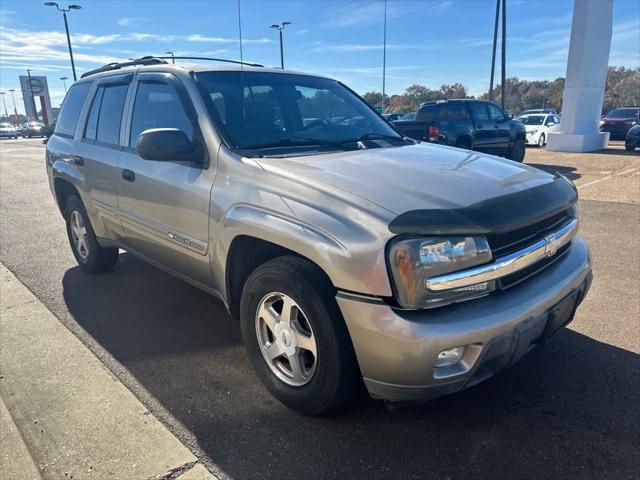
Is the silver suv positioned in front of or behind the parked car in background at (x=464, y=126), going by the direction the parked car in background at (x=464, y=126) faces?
behind

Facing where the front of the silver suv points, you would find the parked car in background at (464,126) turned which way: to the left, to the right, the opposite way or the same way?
to the left

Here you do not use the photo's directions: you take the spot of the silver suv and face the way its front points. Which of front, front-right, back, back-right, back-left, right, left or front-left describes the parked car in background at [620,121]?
left

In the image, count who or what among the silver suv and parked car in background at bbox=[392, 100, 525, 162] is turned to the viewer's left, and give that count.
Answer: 0

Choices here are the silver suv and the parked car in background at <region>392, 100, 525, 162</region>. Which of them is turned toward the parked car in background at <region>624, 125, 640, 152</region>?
the parked car in background at <region>392, 100, 525, 162</region>

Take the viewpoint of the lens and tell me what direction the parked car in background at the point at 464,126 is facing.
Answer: facing away from the viewer and to the right of the viewer

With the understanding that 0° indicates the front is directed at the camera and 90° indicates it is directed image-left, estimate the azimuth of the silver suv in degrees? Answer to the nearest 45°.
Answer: approximately 315°

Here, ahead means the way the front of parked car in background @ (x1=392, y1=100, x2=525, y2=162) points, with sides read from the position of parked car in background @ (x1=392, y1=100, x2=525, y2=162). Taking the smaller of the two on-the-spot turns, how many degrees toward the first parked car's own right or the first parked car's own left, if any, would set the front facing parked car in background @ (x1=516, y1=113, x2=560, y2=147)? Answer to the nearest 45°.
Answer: approximately 45° to the first parked car's own left

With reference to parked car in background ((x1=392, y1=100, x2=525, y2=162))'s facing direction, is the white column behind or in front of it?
in front

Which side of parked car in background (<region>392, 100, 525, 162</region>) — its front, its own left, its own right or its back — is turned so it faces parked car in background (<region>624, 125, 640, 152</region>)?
front

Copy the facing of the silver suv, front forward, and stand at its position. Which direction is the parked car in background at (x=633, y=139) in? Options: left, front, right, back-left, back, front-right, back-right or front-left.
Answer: left

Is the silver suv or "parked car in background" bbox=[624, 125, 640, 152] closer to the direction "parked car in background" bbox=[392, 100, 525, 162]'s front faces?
the parked car in background
